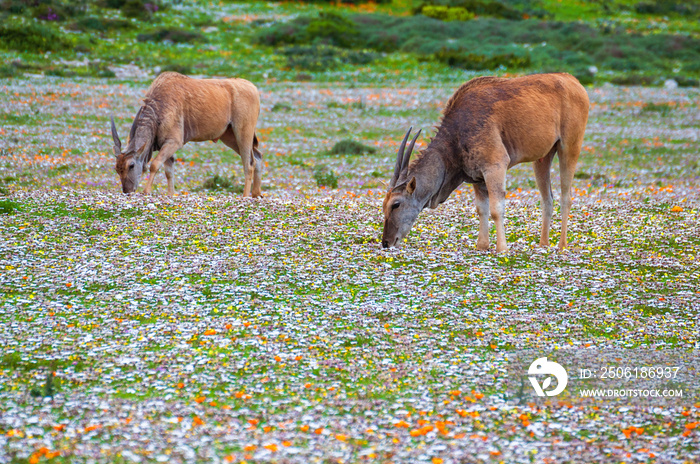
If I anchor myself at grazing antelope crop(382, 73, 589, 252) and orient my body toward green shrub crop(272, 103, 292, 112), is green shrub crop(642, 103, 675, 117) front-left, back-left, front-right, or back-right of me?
front-right

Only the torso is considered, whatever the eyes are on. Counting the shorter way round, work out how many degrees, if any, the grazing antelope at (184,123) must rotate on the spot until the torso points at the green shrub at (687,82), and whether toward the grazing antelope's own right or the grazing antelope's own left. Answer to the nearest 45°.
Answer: approximately 135° to the grazing antelope's own right

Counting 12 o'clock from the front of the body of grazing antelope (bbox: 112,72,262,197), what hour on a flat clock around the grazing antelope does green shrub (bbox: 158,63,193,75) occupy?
The green shrub is roughly at 3 o'clock from the grazing antelope.

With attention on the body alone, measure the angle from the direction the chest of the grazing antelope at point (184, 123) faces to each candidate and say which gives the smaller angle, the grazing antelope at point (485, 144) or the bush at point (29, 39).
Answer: the bush

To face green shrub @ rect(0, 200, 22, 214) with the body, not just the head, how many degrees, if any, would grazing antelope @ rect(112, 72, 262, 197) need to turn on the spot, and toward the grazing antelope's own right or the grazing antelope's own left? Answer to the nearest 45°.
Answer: approximately 45° to the grazing antelope's own left

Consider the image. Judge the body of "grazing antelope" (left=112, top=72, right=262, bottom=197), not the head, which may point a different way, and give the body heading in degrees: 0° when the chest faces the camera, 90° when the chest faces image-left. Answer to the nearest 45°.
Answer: approximately 90°

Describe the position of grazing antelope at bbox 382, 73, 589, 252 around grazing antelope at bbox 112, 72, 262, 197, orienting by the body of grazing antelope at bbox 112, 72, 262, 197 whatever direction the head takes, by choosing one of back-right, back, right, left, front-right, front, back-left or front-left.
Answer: back-left

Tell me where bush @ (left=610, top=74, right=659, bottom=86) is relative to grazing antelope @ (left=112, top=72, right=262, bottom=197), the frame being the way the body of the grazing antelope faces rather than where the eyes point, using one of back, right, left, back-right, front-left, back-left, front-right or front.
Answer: back-right

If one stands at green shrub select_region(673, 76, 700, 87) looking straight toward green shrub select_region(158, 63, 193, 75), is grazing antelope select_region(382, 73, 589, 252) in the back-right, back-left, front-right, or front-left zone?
front-left

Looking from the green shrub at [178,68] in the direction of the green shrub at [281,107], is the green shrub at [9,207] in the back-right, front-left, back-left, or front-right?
front-right
